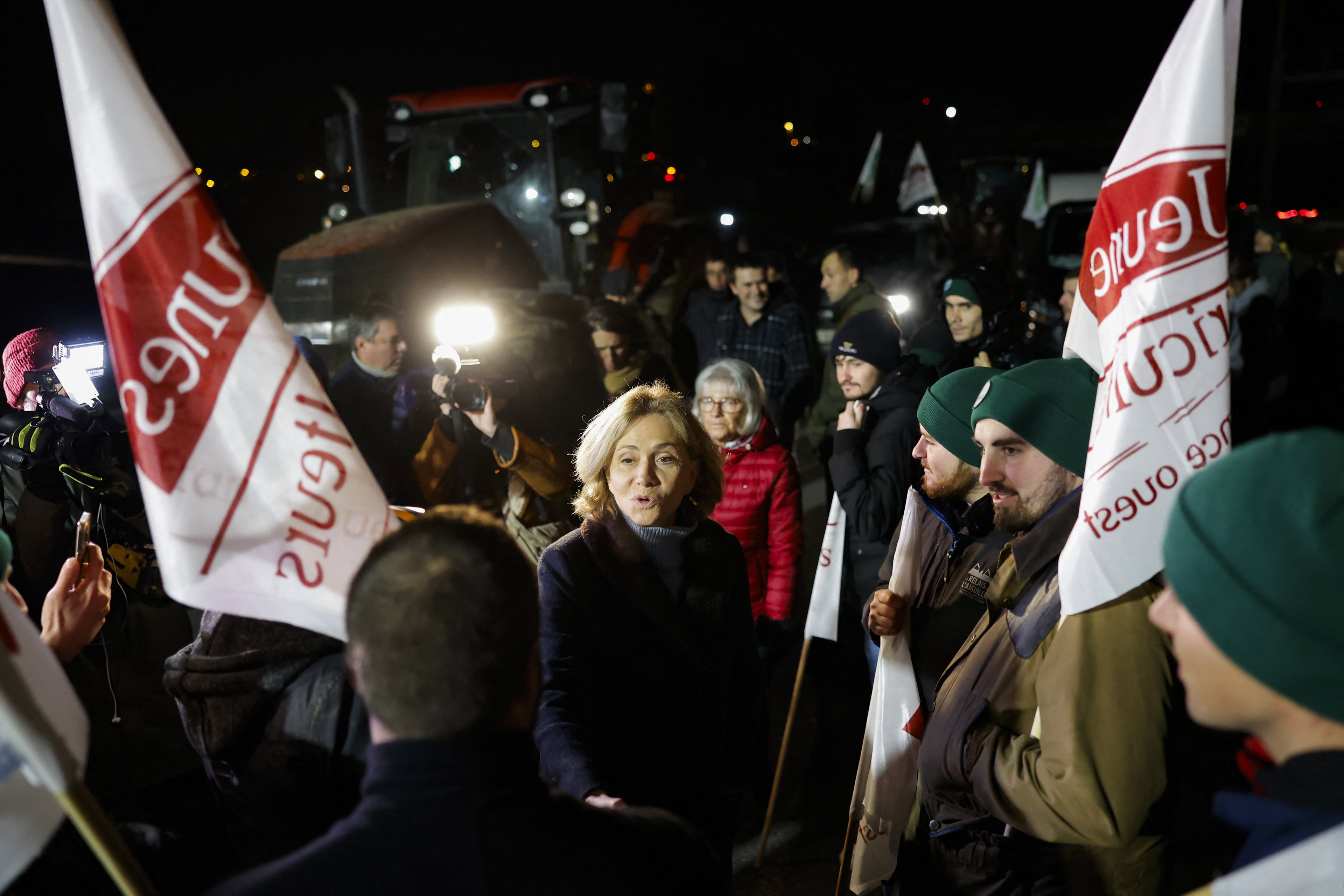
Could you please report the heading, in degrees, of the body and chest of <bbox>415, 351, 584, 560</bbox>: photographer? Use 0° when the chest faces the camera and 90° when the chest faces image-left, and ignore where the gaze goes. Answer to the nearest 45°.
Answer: approximately 45°

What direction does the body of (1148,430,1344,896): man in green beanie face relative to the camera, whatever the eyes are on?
to the viewer's left

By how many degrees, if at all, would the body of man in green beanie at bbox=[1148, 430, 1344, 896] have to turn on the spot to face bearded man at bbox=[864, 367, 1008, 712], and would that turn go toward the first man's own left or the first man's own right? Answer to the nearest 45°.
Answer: approximately 45° to the first man's own right

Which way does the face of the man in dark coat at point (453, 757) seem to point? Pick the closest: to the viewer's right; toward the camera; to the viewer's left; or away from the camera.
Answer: away from the camera

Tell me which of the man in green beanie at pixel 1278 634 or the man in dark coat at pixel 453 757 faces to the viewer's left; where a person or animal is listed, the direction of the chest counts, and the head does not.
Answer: the man in green beanie

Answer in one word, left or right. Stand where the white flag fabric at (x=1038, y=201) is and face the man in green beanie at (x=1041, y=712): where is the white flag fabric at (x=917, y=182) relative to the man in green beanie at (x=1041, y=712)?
right

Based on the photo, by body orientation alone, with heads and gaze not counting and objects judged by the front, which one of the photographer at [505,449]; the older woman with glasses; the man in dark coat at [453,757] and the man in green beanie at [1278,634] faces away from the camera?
the man in dark coat

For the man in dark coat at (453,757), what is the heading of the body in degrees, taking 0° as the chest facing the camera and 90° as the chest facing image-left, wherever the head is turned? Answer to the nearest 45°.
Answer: approximately 180°
